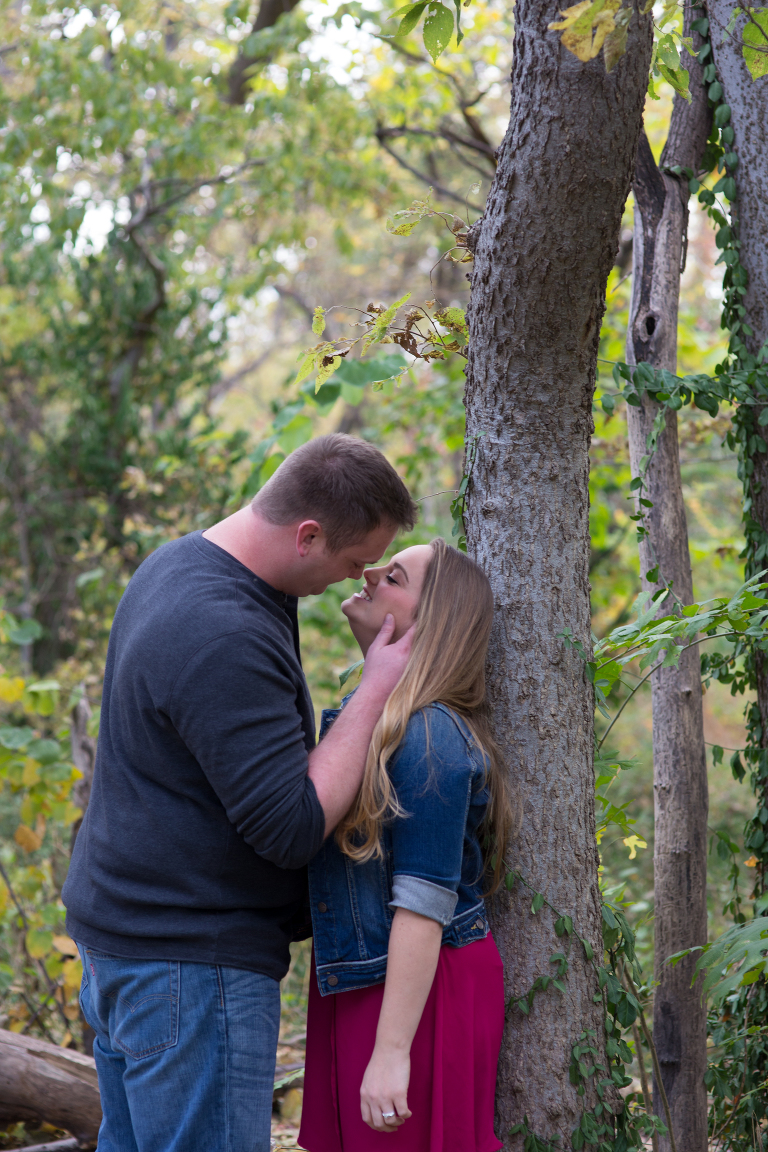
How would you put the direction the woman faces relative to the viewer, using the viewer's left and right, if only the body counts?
facing to the left of the viewer

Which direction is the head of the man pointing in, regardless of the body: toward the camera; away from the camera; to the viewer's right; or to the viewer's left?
to the viewer's right

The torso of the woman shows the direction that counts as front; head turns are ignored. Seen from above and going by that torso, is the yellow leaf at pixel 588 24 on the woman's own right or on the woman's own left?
on the woman's own left

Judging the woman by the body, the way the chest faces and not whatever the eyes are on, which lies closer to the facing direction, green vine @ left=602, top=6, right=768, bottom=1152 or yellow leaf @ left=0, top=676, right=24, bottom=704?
the yellow leaf

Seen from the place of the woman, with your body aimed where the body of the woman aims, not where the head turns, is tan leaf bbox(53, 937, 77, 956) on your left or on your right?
on your right

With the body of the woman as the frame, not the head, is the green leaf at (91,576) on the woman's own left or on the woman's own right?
on the woman's own right

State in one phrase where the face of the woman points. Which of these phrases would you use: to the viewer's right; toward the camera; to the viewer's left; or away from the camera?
to the viewer's left
